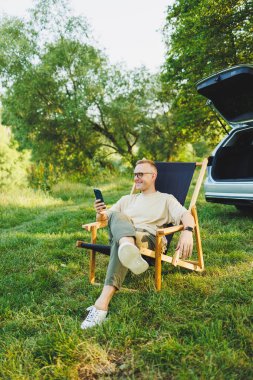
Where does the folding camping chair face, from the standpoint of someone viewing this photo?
facing the viewer and to the left of the viewer

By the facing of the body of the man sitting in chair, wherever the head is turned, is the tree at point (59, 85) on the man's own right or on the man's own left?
on the man's own right

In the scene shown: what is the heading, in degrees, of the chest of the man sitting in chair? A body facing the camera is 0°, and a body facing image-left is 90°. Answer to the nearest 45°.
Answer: approximately 45°

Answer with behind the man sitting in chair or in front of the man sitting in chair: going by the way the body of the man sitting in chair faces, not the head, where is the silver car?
behind

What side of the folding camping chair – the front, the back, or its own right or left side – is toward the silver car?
back

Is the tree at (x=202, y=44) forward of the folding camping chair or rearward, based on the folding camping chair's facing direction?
rearward
